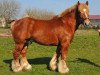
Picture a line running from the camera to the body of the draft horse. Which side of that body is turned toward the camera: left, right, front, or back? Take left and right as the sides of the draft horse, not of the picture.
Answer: right
